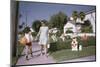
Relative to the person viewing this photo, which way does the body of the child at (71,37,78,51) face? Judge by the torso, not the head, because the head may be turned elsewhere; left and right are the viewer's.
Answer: facing the viewer
